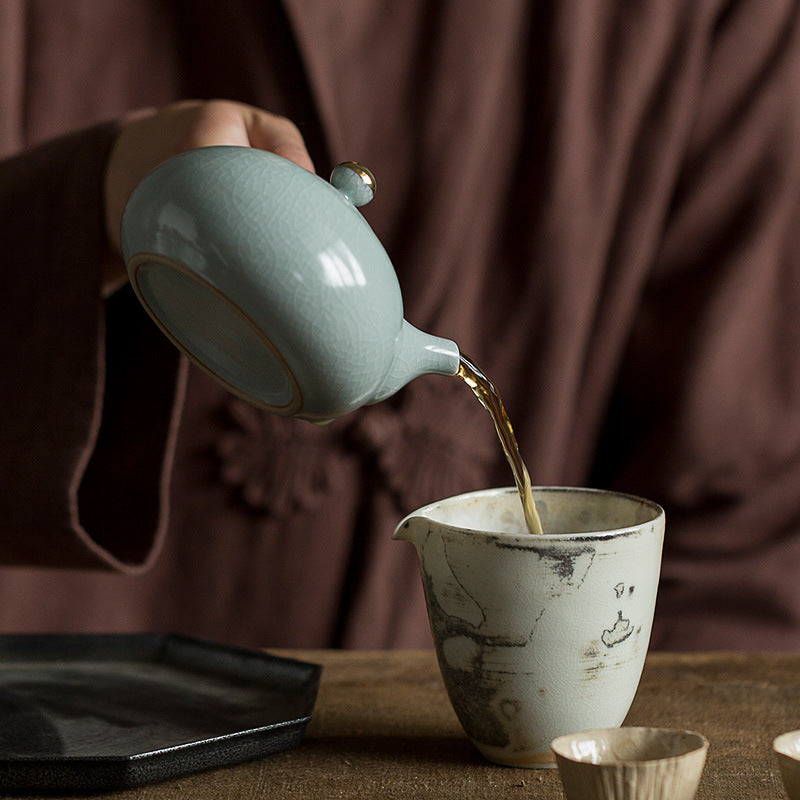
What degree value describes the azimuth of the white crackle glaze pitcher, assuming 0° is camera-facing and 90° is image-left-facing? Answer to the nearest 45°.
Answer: approximately 90°
